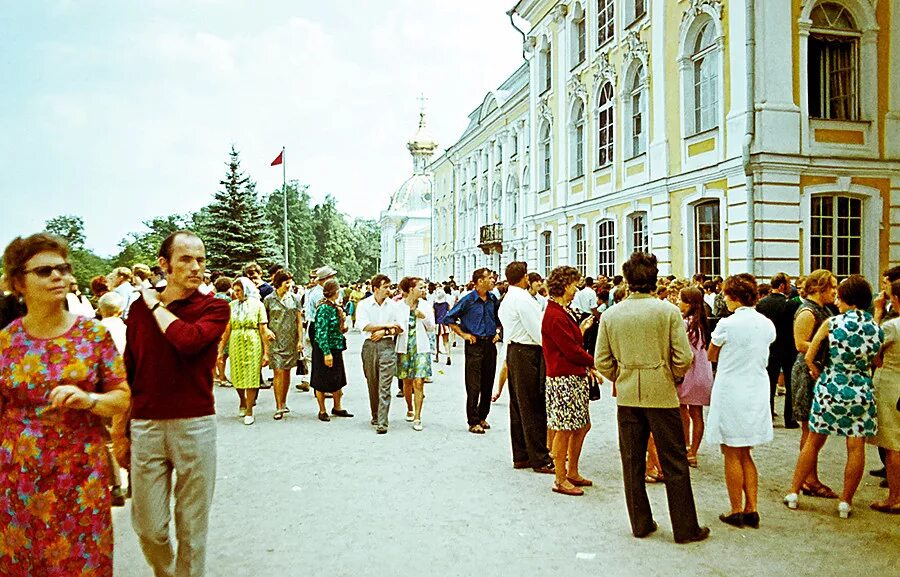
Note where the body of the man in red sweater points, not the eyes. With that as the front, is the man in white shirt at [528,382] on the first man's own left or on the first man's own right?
on the first man's own left

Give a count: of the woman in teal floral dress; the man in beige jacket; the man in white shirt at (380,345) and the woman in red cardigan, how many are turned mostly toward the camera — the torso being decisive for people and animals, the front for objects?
1

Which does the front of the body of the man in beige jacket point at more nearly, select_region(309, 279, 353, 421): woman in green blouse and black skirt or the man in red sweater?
the woman in green blouse and black skirt

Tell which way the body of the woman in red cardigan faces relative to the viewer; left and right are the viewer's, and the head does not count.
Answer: facing to the right of the viewer

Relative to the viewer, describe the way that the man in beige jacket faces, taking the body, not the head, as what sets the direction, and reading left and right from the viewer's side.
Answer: facing away from the viewer

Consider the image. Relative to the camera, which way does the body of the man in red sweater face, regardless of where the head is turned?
toward the camera

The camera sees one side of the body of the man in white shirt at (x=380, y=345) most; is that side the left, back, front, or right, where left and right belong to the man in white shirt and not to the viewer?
front

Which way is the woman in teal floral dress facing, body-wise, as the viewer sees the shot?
away from the camera

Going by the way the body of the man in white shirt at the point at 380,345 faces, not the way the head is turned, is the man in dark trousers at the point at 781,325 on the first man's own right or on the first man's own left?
on the first man's own left

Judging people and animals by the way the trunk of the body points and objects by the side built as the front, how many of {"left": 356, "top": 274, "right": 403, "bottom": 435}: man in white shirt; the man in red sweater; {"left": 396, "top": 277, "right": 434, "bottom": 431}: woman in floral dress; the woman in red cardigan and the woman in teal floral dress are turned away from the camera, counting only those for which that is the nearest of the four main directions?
1
